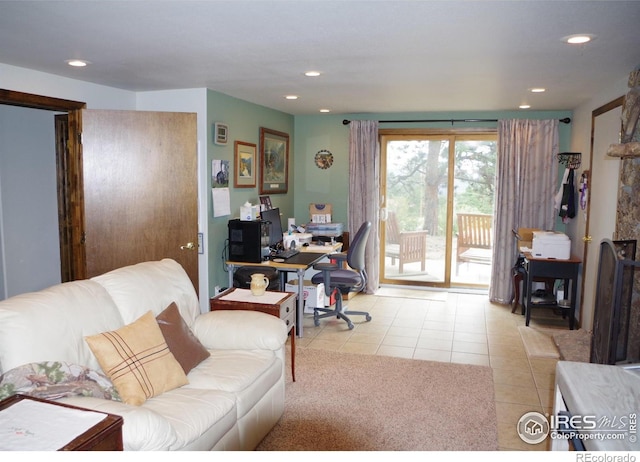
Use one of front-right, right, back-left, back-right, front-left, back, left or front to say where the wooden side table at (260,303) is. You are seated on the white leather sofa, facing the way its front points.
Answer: left

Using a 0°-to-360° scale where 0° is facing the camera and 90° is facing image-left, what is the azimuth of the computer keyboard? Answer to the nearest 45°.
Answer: approximately 315°

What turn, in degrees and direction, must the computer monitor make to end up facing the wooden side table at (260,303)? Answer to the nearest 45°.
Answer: approximately 45° to its right

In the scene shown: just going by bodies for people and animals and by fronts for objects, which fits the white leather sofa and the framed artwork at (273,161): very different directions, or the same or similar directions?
same or similar directions

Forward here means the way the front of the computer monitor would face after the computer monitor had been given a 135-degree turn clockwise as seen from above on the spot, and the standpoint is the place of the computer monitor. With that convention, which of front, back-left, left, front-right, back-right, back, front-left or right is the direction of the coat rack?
back

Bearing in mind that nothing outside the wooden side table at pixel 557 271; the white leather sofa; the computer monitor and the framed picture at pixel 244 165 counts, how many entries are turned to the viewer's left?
1

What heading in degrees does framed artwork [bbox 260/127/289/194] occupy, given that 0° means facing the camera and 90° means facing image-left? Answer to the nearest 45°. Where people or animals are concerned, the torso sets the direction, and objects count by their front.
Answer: approximately 315°

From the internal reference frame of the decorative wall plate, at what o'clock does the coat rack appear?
The coat rack is roughly at 10 o'clock from the decorative wall plate.

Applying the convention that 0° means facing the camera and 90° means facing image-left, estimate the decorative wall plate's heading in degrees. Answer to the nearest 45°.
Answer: approximately 0°

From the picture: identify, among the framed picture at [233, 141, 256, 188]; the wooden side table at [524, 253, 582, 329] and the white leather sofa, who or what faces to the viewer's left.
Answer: the wooden side table

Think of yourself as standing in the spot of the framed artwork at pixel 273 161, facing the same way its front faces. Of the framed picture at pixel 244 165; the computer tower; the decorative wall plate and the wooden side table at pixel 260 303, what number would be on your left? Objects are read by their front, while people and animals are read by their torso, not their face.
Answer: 1

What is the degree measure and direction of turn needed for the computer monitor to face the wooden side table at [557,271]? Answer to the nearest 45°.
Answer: approximately 45° to its left

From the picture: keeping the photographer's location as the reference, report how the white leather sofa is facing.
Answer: facing the viewer and to the right of the viewer

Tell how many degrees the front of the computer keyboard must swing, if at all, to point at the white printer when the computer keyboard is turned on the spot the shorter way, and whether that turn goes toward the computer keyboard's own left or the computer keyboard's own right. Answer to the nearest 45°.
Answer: approximately 45° to the computer keyboard's own left

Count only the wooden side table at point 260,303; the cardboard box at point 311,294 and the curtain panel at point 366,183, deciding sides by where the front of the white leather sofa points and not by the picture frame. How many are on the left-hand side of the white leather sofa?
3
